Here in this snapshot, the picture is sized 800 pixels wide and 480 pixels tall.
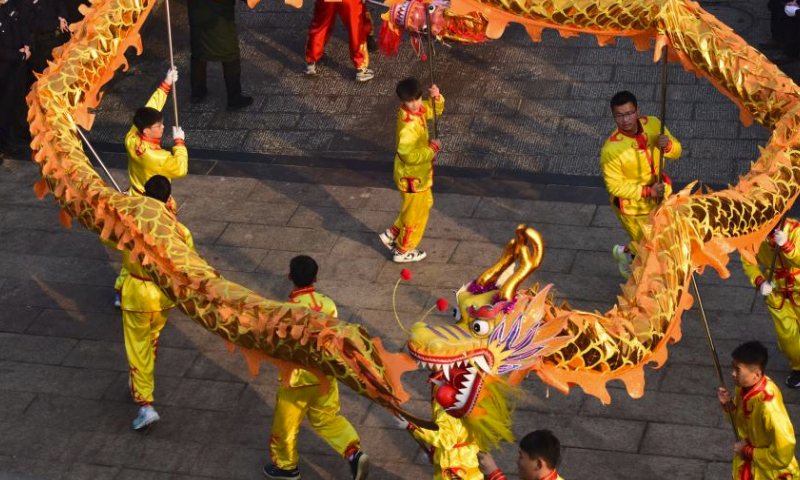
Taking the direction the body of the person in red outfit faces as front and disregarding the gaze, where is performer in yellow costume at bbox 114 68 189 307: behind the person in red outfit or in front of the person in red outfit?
in front

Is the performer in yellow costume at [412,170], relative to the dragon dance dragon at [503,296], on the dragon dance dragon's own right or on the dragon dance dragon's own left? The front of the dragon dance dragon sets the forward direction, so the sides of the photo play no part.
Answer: on the dragon dance dragon's own right

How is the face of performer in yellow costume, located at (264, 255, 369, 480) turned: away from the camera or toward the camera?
away from the camera

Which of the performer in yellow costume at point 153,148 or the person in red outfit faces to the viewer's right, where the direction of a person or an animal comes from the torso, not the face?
the performer in yellow costume

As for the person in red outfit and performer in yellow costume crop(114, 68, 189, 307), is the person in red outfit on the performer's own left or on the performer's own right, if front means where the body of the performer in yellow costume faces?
on the performer's own left

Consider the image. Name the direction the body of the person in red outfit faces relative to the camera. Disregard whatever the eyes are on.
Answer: toward the camera

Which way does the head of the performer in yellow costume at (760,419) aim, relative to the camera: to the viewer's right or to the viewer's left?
to the viewer's left

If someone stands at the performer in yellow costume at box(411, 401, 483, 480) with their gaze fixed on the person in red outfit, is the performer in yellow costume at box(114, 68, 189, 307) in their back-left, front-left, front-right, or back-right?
front-left

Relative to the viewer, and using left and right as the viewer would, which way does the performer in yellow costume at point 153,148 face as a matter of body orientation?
facing to the right of the viewer
